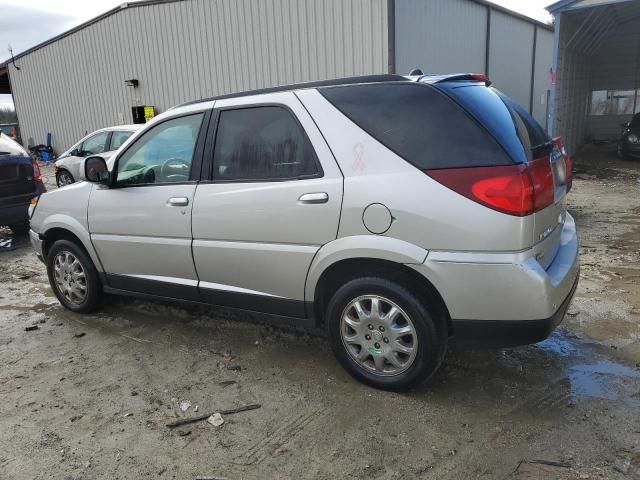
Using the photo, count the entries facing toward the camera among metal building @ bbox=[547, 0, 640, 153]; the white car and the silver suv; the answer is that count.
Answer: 1

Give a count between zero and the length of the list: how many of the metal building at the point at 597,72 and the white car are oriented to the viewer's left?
1

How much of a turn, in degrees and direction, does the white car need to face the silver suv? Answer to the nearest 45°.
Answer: approximately 90° to its left

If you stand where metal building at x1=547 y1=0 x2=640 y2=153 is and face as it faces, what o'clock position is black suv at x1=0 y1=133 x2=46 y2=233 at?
The black suv is roughly at 1 o'clock from the metal building.

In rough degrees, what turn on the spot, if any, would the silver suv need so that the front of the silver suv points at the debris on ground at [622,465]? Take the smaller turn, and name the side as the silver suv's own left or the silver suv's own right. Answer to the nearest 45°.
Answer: approximately 180°

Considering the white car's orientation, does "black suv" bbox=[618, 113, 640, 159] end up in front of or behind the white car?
behind

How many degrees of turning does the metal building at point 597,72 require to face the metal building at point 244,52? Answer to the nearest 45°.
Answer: approximately 45° to its right

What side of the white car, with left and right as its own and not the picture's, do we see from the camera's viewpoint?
left

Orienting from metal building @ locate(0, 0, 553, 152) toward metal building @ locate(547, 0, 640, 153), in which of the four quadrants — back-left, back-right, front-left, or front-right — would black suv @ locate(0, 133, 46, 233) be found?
back-right

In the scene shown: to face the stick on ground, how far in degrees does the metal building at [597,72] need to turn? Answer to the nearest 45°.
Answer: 0° — it already faces it

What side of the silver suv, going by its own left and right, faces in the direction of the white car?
front

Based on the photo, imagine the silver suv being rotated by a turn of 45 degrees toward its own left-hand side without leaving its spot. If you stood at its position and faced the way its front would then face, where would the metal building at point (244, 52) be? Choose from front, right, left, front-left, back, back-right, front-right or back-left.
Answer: right

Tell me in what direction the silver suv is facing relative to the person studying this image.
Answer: facing away from the viewer and to the left of the viewer

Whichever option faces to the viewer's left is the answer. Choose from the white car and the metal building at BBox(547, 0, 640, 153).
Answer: the white car

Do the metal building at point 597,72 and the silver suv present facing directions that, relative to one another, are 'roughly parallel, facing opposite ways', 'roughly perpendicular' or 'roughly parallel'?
roughly perpendicular
